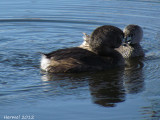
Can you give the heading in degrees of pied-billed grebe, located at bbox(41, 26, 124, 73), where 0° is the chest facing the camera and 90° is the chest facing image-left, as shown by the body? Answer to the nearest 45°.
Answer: approximately 270°

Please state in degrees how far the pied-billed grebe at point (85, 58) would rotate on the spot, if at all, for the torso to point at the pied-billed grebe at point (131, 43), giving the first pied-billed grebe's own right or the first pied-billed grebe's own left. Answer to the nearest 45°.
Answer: approximately 45° to the first pied-billed grebe's own left
